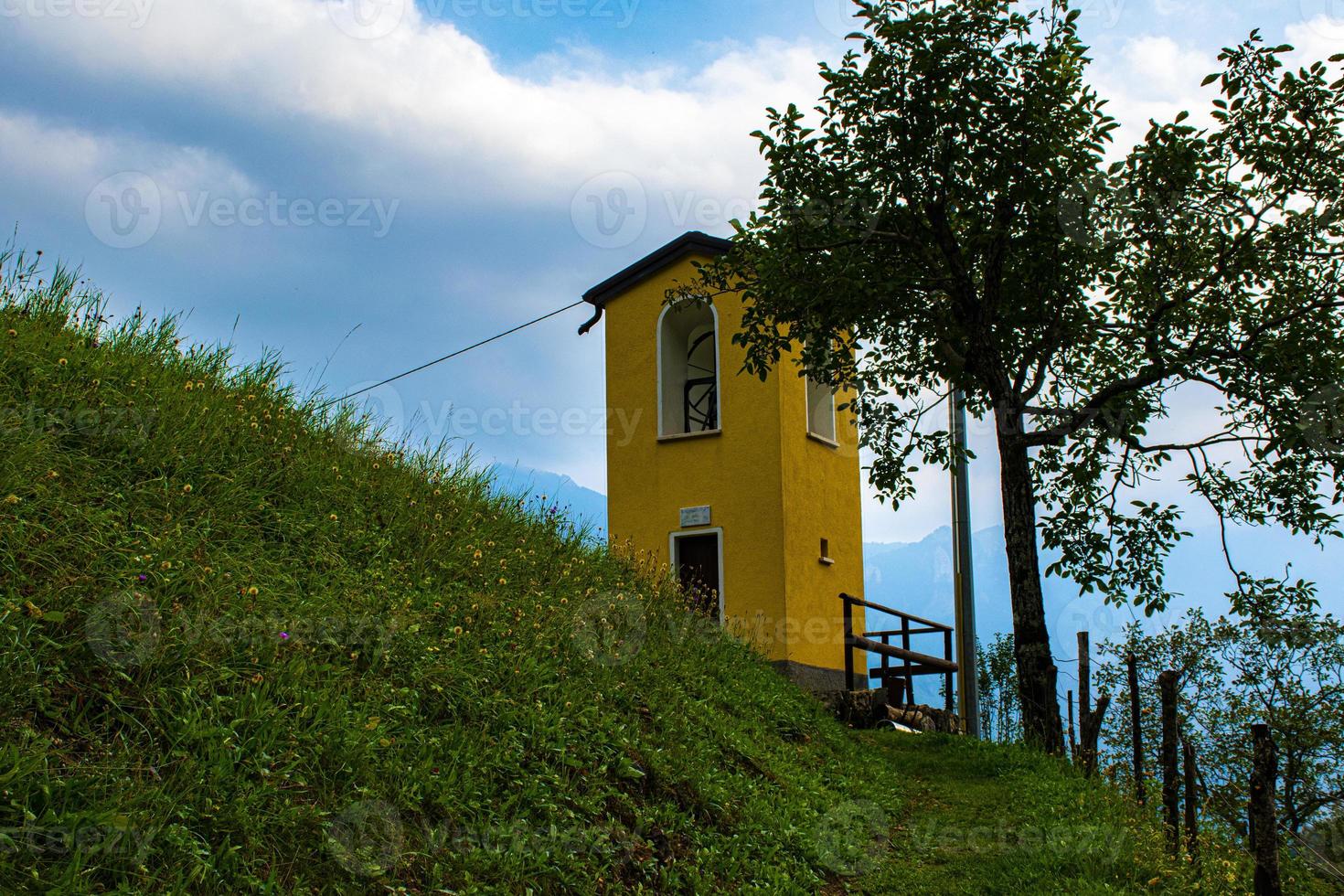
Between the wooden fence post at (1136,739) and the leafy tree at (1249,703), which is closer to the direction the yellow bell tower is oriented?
the wooden fence post

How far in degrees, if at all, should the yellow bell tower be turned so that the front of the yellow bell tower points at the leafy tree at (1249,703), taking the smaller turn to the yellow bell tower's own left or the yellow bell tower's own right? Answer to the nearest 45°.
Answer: approximately 90° to the yellow bell tower's own left

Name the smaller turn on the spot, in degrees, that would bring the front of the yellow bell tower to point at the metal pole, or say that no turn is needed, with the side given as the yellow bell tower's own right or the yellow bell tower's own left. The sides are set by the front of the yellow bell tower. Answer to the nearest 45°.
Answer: approximately 90° to the yellow bell tower's own left

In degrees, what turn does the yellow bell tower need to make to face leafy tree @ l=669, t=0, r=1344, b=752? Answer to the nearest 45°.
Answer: approximately 90° to its left

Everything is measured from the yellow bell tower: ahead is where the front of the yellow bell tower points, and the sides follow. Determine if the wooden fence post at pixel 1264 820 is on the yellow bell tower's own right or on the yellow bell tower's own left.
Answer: on the yellow bell tower's own left

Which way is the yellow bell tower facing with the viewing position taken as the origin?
facing the viewer and to the left of the viewer

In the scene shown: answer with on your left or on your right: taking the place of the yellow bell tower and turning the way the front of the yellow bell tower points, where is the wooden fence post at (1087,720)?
on your left
